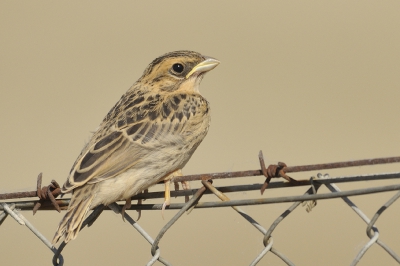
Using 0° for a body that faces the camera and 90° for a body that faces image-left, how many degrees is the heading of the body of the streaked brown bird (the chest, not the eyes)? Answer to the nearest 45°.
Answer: approximately 270°
